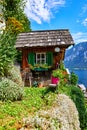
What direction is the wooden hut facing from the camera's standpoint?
toward the camera

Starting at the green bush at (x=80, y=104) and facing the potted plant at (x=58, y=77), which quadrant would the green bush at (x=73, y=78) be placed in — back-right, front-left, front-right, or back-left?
front-right

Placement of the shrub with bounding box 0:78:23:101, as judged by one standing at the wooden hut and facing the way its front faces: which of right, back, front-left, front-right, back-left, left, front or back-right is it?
front

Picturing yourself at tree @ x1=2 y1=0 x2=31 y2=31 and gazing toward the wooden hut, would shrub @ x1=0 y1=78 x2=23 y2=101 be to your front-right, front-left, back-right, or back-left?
front-right

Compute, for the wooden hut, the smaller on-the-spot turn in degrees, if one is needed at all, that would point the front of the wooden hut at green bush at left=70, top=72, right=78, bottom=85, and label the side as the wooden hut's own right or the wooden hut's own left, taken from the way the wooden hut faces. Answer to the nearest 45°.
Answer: approximately 45° to the wooden hut's own left
